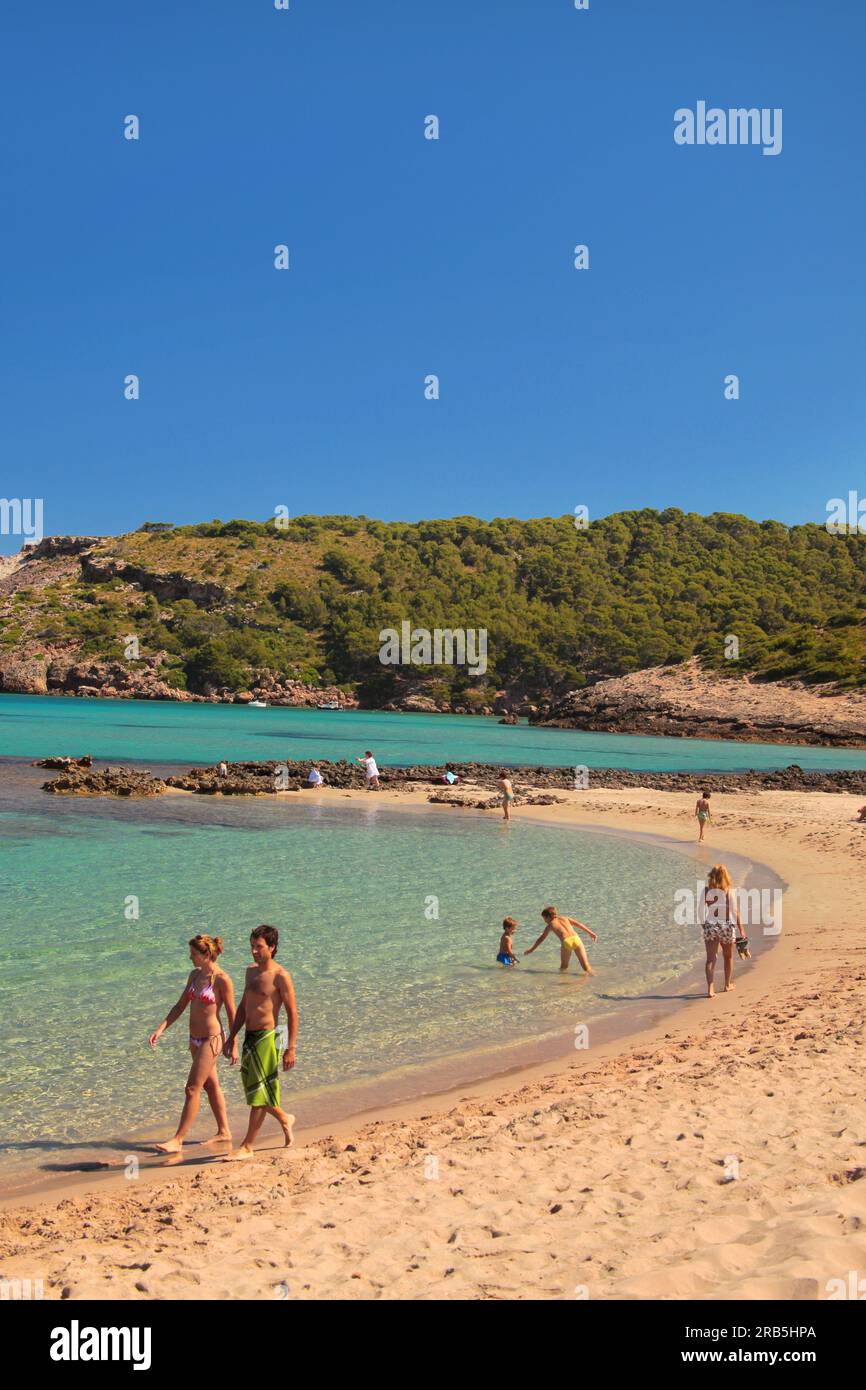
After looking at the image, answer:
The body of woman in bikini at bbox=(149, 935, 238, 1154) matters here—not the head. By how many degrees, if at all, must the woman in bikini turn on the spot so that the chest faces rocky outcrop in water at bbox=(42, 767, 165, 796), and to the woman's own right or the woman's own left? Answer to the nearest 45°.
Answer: approximately 135° to the woman's own right

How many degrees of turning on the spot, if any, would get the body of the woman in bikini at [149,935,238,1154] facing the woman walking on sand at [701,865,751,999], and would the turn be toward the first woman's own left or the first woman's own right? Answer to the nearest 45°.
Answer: approximately 180°

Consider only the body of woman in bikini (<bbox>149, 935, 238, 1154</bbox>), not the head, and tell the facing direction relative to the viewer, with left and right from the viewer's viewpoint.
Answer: facing the viewer and to the left of the viewer

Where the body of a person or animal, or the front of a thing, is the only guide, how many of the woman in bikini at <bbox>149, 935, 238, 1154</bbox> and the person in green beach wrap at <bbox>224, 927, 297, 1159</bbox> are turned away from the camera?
0

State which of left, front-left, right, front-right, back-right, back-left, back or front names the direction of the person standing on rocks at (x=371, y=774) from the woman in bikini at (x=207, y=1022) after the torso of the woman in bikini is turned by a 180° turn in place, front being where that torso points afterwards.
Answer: front-left

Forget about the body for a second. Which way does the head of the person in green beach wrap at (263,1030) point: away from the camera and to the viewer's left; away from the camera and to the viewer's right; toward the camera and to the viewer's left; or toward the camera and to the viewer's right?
toward the camera and to the viewer's left
